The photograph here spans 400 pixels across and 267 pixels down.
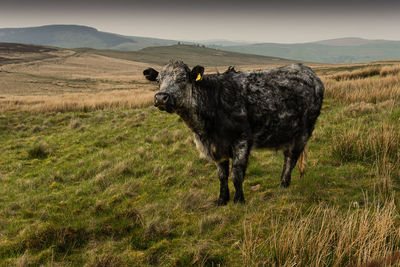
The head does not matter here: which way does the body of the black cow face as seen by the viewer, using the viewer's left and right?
facing the viewer and to the left of the viewer
